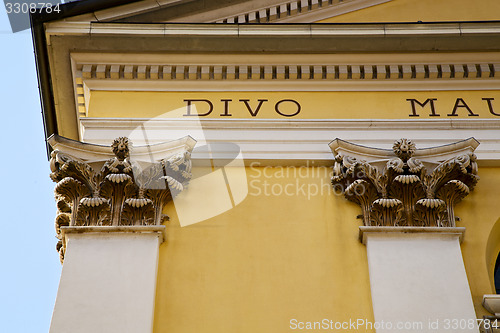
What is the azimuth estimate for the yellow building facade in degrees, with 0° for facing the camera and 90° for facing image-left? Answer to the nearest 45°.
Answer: approximately 0°
